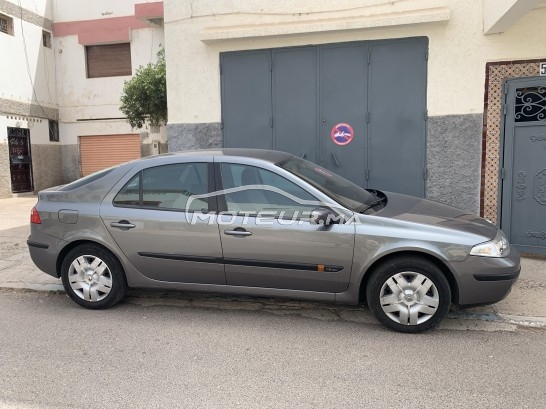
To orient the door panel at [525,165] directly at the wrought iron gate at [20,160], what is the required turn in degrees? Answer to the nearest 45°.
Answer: approximately 90° to its right

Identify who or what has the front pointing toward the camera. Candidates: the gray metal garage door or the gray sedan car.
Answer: the gray metal garage door

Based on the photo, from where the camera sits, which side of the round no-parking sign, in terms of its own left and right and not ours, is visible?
front

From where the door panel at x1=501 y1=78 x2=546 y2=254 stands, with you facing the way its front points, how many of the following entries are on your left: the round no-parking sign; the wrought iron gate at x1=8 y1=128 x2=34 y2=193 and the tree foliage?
0

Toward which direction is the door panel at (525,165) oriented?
toward the camera

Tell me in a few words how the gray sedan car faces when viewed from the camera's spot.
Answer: facing to the right of the viewer

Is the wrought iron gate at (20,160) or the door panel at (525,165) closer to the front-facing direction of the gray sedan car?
the door panel

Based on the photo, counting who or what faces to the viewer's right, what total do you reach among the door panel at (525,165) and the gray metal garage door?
0

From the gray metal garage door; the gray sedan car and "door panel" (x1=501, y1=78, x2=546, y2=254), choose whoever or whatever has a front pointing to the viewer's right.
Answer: the gray sedan car

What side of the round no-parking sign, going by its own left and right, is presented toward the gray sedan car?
front

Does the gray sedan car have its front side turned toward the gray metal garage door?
no

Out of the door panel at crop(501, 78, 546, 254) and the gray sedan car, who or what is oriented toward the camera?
the door panel

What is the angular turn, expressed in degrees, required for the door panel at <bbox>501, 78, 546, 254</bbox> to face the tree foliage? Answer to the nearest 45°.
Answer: approximately 90° to its right

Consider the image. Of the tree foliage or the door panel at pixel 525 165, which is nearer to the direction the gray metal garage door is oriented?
the door panel

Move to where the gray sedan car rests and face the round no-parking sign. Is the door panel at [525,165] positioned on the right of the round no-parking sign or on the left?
right

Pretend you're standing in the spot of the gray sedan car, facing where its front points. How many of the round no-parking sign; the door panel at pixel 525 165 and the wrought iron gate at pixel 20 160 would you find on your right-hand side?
0

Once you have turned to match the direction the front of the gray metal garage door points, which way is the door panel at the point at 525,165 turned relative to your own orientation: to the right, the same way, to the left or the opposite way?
the same way

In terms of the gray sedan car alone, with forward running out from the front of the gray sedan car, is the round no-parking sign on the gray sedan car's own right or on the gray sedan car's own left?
on the gray sedan car's own left

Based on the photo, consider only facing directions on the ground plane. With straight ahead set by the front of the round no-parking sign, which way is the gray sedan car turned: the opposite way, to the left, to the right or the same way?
to the left

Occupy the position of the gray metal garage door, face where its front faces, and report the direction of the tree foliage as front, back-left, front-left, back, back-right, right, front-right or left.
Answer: back-right
